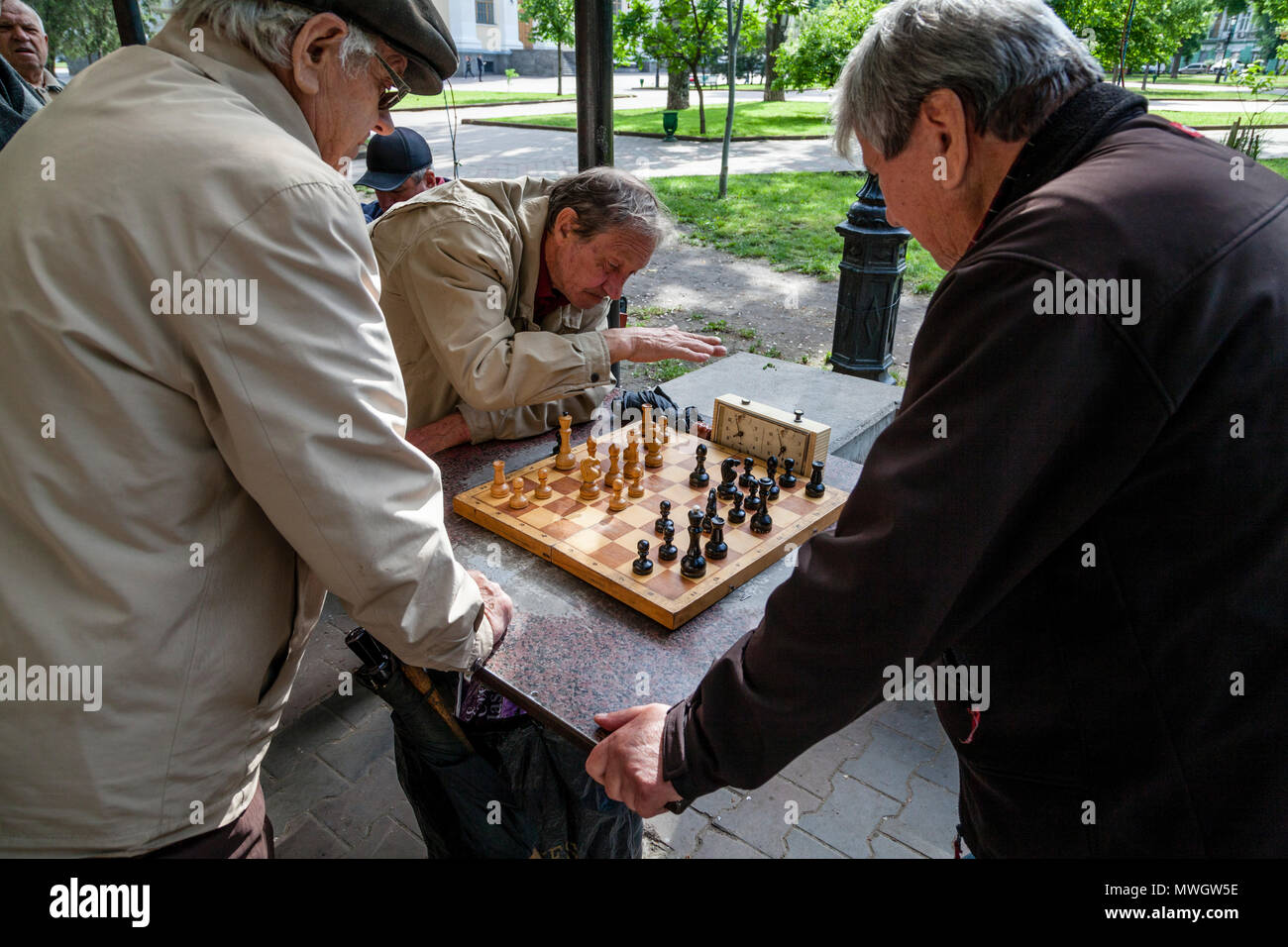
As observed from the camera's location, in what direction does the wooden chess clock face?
facing the viewer and to the left of the viewer

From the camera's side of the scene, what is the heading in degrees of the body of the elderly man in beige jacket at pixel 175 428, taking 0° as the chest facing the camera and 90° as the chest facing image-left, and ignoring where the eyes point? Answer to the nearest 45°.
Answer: approximately 225°

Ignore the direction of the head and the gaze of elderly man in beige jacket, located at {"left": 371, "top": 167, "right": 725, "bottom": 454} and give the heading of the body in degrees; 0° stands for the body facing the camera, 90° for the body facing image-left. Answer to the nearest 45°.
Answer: approximately 315°

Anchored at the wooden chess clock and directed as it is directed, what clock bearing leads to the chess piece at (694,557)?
The chess piece is roughly at 11 o'clock from the wooden chess clock.

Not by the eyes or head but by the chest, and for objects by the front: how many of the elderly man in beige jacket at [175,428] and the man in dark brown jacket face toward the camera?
0

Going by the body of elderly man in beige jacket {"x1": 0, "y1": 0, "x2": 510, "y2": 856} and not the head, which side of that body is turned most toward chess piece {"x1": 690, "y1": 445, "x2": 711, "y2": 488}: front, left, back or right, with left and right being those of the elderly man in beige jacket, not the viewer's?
front

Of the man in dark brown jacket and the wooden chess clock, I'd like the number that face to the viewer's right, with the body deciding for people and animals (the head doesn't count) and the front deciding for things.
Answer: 0

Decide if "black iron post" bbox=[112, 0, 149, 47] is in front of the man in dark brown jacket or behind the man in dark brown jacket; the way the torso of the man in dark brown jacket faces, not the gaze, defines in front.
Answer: in front

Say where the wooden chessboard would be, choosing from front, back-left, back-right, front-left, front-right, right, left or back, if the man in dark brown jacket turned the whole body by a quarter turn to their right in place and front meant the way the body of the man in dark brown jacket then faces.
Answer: left

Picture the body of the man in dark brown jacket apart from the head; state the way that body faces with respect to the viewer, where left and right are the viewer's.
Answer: facing away from the viewer and to the left of the viewer

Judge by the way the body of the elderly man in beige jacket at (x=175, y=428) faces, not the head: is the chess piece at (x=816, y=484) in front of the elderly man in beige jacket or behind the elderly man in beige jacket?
in front

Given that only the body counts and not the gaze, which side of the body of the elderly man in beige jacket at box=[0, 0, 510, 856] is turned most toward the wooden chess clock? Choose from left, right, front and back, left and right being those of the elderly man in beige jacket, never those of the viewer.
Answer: front

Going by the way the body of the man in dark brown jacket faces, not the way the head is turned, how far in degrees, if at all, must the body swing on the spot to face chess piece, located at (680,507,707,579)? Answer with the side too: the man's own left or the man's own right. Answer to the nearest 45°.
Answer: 0° — they already face it

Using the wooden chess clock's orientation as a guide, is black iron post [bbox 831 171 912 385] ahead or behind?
behind

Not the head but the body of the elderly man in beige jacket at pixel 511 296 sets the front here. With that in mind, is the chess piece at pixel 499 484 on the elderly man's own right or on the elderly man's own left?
on the elderly man's own right

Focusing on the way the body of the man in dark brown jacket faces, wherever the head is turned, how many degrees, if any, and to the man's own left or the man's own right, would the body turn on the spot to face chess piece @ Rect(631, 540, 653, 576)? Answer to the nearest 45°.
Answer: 0° — they already face it

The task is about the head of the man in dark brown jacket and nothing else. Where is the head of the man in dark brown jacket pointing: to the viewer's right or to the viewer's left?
to the viewer's left
